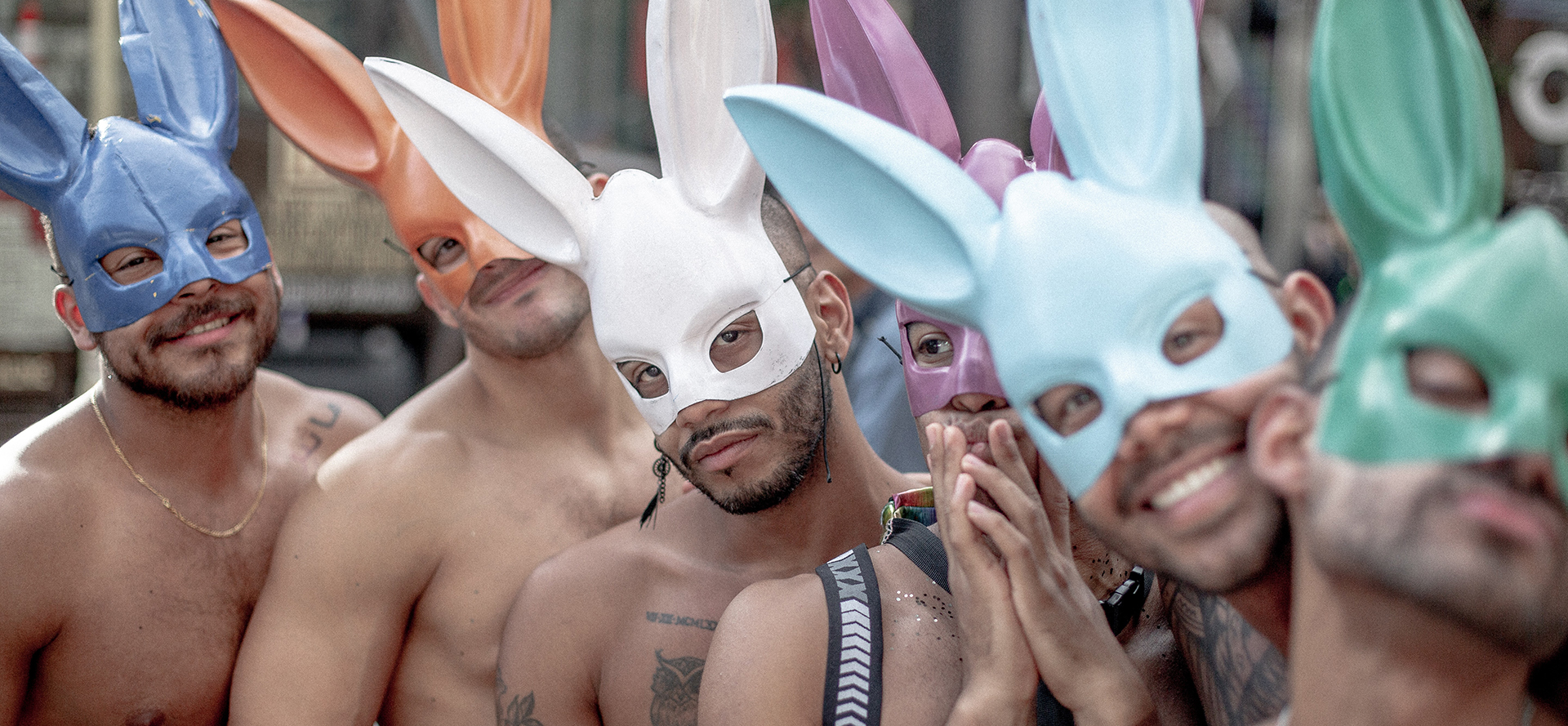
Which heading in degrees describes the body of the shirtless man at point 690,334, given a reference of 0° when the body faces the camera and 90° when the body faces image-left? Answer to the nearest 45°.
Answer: approximately 0°

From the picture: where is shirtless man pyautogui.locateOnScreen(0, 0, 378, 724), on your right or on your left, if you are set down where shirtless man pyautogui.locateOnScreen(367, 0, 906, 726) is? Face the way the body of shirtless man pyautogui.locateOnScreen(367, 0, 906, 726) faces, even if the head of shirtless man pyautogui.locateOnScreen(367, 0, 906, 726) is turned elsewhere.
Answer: on your right

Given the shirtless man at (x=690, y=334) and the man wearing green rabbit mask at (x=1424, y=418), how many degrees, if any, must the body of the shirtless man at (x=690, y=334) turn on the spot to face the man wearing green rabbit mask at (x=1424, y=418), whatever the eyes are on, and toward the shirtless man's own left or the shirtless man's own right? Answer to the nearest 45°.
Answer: approximately 45° to the shirtless man's own left

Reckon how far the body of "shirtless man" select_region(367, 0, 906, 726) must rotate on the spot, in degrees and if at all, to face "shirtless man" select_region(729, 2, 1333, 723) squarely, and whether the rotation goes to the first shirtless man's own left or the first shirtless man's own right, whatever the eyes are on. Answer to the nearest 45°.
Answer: approximately 45° to the first shirtless man's own left

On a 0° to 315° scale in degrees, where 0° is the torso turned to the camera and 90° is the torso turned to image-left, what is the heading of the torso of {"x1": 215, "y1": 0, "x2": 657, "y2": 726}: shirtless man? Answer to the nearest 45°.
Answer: approximately 315°

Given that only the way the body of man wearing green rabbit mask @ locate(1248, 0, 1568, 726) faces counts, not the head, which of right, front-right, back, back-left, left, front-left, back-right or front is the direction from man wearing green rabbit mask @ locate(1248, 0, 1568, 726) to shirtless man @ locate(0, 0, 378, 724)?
back-right

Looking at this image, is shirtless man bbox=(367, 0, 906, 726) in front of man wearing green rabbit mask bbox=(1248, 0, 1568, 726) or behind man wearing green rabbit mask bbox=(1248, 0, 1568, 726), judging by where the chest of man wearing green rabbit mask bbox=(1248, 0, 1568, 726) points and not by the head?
behind
